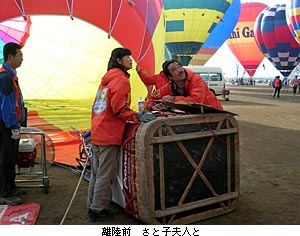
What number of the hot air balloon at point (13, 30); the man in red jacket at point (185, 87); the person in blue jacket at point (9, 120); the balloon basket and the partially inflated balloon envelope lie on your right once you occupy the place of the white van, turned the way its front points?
0

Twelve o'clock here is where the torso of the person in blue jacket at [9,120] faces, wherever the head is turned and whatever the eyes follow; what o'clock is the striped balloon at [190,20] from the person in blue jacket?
The striped balloon is roughly at 10 o'clock from the person in blue jacket.

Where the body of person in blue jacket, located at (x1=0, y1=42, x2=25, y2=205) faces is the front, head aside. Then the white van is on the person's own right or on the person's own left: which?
on the person's own left

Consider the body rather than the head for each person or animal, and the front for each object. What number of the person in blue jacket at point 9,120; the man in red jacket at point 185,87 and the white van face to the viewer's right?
1

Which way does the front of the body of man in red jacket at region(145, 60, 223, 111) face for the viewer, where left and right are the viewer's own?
facing the viewer and to the left of the viewer

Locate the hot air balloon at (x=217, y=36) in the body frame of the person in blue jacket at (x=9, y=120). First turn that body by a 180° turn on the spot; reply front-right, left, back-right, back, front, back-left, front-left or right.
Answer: back-right

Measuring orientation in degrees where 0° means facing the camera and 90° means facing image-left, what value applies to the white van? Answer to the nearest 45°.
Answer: approximately 90°

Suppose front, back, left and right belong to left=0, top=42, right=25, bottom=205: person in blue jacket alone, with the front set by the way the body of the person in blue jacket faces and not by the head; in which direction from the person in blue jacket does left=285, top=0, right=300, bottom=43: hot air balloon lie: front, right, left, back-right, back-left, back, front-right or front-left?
front-left

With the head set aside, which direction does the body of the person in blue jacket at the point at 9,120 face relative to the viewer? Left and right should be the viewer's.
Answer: facing to the right of the viewer

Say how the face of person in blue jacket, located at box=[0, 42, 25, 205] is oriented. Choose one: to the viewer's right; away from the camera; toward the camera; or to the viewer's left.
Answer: to the viewer's right

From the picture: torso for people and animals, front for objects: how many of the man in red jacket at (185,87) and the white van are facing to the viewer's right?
0
